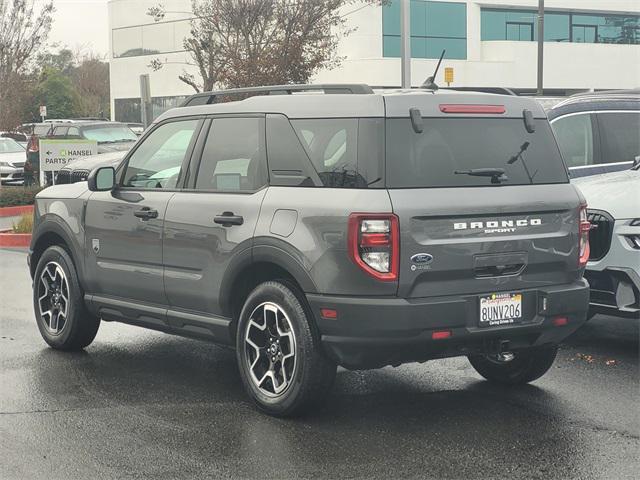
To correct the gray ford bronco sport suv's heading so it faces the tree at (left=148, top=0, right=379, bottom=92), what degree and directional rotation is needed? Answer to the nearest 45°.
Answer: approximately 45° to its right

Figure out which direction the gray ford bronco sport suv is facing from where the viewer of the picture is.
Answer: facing away from the viewer and to the left of the viewer

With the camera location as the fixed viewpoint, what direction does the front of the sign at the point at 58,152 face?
facing the viewer

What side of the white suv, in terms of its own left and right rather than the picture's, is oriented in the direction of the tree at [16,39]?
right

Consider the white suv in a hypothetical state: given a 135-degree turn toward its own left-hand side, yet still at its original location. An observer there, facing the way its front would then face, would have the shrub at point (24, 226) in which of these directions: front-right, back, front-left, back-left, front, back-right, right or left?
back-left

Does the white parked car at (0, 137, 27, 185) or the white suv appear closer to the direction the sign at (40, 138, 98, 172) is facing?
the white suv

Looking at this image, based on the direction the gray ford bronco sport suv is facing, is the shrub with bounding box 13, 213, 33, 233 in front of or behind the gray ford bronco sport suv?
in front

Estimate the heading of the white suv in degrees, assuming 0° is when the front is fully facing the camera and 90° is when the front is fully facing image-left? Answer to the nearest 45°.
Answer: approximately 45°

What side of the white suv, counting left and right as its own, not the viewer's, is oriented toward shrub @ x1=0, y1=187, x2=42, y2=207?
right

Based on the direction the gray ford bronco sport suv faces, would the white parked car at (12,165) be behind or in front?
in front

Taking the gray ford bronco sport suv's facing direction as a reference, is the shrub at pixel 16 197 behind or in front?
in front

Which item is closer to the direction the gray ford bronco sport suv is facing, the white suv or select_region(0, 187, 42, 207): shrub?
the shrub

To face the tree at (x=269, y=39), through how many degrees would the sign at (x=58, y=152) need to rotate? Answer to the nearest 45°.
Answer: approximately 135° to its left
